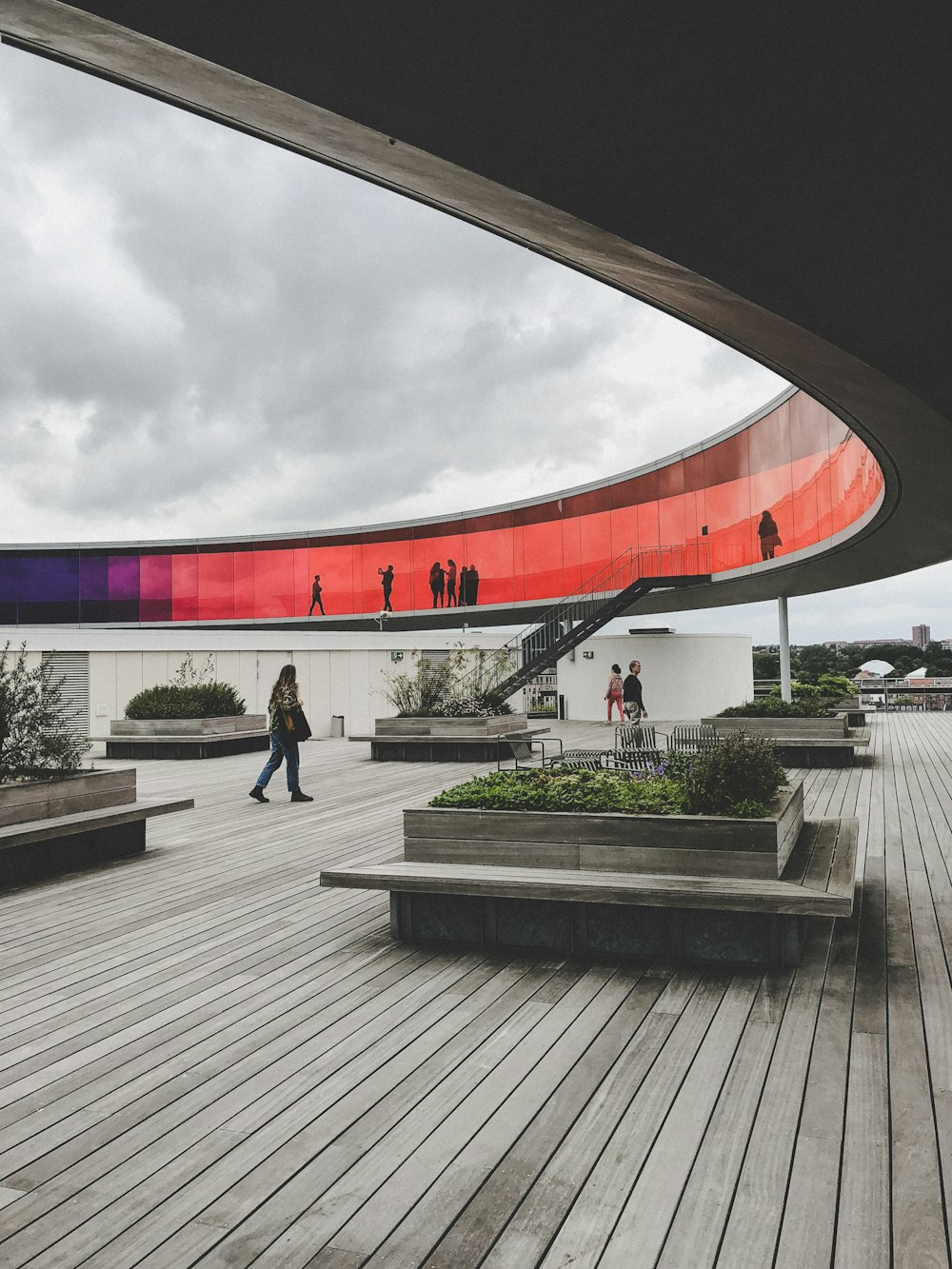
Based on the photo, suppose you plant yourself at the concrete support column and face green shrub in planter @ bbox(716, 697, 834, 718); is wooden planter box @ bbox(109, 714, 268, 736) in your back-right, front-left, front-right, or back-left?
front-right

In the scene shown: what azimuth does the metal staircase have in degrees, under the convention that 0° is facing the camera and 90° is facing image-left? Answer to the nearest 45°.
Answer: approximately 90°

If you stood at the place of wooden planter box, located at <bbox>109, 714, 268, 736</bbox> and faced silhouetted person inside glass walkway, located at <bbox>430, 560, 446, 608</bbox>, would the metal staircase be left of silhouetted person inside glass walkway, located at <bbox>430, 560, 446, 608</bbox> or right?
right

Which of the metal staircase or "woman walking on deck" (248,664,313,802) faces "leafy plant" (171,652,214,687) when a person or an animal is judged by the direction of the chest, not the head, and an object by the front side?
the metal staircase

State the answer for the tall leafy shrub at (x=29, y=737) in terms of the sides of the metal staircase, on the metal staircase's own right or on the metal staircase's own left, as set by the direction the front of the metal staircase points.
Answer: on the metal staircase's own left

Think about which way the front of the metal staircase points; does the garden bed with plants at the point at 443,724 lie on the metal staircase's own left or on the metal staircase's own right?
on the metal staircase's own left
